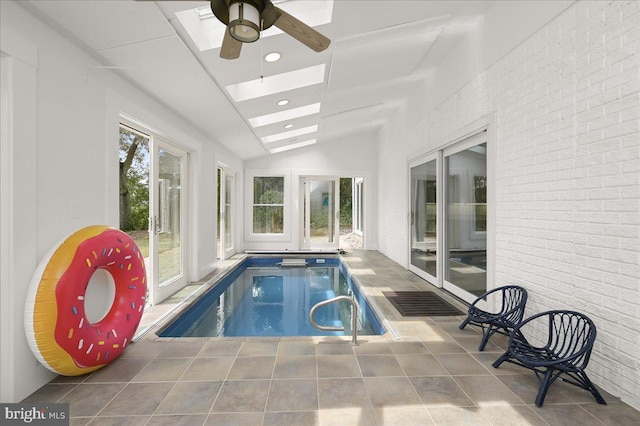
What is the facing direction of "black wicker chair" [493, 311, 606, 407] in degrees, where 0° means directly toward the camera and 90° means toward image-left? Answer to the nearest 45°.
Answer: approximately 45°

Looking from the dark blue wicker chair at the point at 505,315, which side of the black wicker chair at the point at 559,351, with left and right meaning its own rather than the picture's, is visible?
right

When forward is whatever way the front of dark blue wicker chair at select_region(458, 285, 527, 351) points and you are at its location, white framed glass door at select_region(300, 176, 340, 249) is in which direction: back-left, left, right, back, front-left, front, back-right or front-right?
right

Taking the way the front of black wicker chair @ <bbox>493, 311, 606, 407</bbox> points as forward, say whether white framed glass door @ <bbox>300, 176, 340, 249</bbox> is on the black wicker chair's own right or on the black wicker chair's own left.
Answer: on the black wicker chair's own right

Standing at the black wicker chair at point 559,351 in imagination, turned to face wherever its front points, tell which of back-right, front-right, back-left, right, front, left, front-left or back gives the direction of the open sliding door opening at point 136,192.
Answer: front-right

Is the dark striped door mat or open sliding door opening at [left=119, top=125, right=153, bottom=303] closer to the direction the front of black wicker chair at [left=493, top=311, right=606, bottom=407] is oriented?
the open sliding door opening

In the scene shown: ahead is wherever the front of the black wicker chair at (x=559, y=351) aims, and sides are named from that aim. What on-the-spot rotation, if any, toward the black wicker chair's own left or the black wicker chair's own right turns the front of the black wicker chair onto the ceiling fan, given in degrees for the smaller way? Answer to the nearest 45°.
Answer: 0° — it already faces it

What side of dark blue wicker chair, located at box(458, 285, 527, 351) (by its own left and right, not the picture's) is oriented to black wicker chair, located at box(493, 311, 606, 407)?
left
